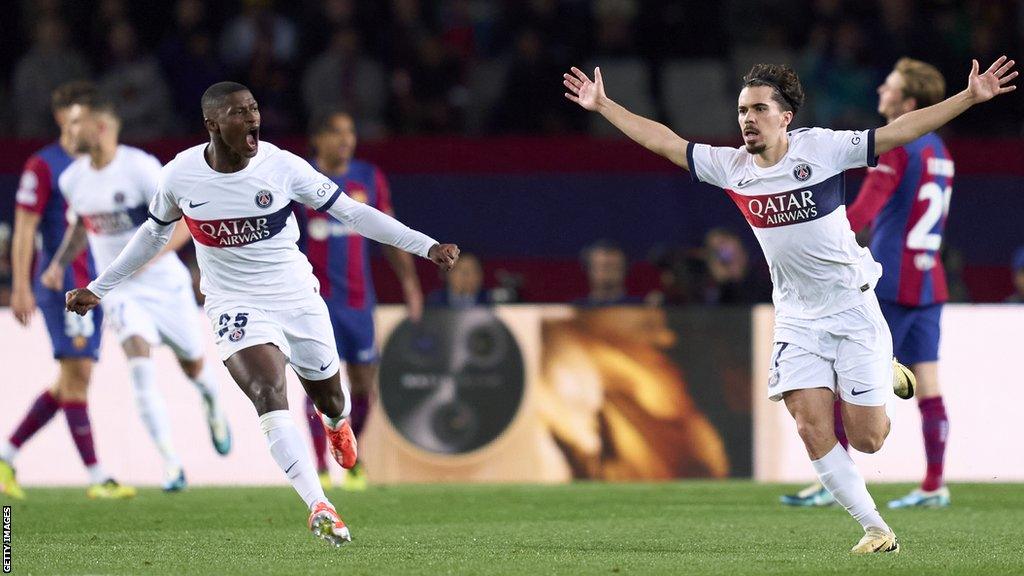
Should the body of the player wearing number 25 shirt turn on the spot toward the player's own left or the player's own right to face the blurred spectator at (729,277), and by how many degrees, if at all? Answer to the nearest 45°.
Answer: approximately 135° to the player's own left

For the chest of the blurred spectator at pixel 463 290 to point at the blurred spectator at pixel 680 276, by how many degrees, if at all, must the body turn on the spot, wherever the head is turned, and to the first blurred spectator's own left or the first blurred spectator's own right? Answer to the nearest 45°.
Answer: approximately 90° to the first blurred spectator's own left

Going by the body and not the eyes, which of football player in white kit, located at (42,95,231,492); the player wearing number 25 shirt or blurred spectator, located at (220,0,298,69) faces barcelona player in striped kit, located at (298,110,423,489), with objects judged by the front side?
the blurred spectator

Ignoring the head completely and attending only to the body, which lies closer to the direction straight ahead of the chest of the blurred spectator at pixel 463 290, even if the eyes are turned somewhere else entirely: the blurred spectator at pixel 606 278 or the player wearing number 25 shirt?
the player wearing number 25 shirt

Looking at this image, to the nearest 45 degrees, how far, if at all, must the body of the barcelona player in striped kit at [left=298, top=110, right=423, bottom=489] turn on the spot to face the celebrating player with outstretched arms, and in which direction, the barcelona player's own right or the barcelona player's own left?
approximately 90° to the barcelona player's own left

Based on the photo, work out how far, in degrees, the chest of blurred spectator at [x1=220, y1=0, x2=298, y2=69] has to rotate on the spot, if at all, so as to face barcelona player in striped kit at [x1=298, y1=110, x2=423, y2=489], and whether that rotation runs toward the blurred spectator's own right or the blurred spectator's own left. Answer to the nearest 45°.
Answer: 0° — they already face them

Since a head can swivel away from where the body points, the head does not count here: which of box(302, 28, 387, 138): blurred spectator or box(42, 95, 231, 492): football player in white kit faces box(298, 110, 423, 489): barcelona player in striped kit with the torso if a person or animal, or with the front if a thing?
the blurred spectator

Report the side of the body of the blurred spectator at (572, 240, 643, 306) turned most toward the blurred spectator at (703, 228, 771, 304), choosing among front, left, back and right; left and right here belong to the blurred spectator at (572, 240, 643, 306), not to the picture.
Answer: left

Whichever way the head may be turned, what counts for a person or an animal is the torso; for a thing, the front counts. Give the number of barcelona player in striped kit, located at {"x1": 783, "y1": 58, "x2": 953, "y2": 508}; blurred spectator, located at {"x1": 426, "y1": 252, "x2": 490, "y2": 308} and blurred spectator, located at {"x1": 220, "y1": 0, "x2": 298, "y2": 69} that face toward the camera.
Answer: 2

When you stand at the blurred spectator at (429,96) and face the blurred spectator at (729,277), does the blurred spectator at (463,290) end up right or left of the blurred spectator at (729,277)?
right
